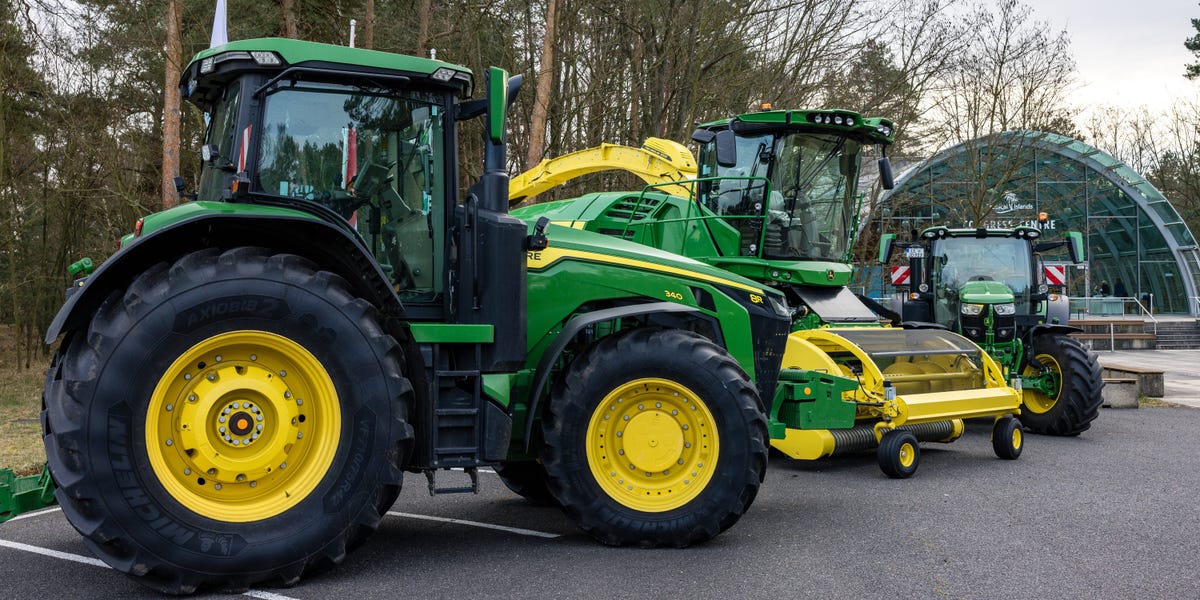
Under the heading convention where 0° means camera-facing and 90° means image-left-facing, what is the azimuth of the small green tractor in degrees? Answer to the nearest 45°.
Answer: approximately 0°

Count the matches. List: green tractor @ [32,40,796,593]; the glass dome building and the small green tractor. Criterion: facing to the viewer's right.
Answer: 1

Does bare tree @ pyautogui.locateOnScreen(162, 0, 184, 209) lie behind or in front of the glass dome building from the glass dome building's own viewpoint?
in front

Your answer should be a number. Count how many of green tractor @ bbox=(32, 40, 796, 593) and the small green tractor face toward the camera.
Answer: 1

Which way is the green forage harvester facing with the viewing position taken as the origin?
facing the viewer and to the right of the viewer

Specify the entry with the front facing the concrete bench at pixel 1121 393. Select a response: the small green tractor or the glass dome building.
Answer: the glass dome building

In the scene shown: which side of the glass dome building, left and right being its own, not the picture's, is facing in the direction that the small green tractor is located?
front

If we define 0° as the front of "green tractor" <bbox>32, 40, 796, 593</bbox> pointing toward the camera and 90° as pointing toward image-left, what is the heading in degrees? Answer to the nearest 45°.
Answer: approximately 270°

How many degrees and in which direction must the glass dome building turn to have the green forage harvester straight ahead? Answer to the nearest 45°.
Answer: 0° — it already faces it
